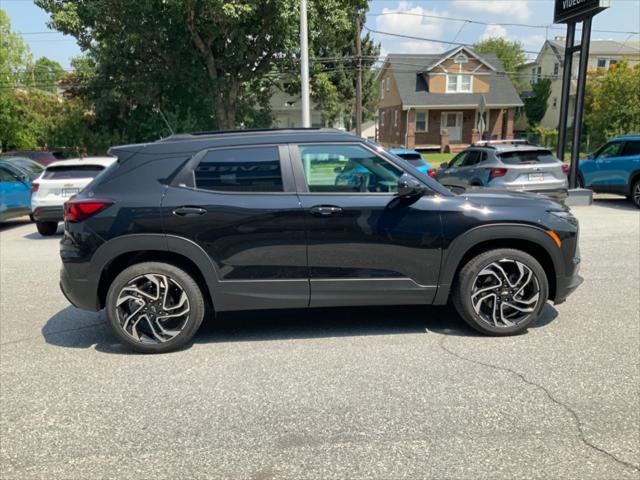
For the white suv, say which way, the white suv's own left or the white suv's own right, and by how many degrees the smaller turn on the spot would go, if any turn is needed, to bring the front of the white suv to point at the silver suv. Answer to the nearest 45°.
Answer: approximately 45° to the white suv's own right

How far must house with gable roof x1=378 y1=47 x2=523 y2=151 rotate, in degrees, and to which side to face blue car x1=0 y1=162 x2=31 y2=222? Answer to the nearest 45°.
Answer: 0° — it already faces it

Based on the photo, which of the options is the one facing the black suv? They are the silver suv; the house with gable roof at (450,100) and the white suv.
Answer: the house with gable roof

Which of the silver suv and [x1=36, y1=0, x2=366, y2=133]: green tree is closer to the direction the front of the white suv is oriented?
the green tree

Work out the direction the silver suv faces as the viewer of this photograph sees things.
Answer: facing away from the viewer and to the left of the viewer

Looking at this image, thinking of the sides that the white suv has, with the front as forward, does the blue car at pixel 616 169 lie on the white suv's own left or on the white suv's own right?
on the white suv's own right

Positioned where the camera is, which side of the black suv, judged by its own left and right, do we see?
right

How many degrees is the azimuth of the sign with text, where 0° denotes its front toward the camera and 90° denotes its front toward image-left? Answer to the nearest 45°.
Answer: approximately 45°

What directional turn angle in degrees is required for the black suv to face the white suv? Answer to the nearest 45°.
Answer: approximately 135° to its left
